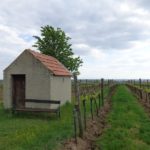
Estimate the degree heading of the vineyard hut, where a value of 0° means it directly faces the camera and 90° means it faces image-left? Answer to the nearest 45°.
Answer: approximately 45°

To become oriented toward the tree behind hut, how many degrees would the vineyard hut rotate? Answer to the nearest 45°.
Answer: approximately 135° to its right
